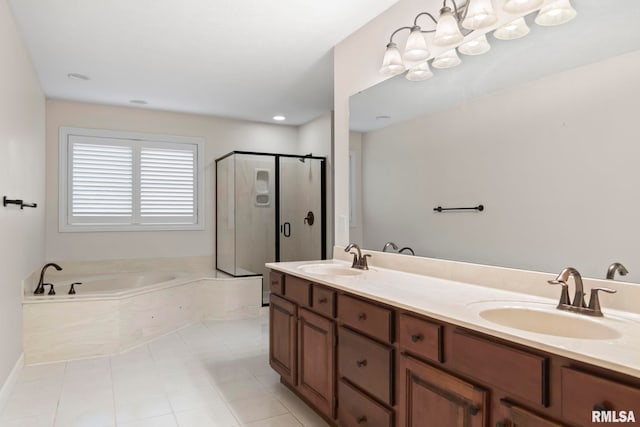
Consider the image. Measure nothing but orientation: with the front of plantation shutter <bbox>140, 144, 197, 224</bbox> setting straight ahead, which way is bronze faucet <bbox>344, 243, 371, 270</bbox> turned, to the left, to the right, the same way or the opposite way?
to the right

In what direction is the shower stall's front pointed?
toward the camera

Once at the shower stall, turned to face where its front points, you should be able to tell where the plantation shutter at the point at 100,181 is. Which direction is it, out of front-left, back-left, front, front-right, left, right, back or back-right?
right

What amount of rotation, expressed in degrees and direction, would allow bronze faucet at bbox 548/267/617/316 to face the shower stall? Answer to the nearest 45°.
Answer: approximately 90° to its right

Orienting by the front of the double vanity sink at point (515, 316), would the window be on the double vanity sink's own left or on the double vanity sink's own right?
on the double vanity sink's own right

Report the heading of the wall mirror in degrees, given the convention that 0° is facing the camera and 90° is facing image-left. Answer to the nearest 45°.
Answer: approximately 45°

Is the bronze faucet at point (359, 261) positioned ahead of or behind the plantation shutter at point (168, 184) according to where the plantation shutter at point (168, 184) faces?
ahead

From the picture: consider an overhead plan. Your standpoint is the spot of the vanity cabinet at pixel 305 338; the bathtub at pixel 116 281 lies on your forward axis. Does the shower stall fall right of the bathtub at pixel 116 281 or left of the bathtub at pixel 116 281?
right

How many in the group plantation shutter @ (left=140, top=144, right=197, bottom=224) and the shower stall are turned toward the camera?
2

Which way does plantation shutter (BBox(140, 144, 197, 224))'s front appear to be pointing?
toward the camera

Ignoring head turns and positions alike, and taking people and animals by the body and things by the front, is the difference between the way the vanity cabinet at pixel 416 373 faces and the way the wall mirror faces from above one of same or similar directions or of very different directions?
same or similar directions

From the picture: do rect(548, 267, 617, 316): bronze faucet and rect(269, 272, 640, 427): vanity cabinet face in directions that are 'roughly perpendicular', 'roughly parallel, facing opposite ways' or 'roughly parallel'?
roughly parallel

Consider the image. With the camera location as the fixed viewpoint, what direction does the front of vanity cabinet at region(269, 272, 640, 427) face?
facing the viewer and to the left of the viewer

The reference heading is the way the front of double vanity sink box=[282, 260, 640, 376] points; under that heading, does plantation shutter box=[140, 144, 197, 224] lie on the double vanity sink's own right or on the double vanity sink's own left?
on the double vanity sink's own right

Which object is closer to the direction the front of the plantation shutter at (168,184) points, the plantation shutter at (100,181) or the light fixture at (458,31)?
the light fixture
